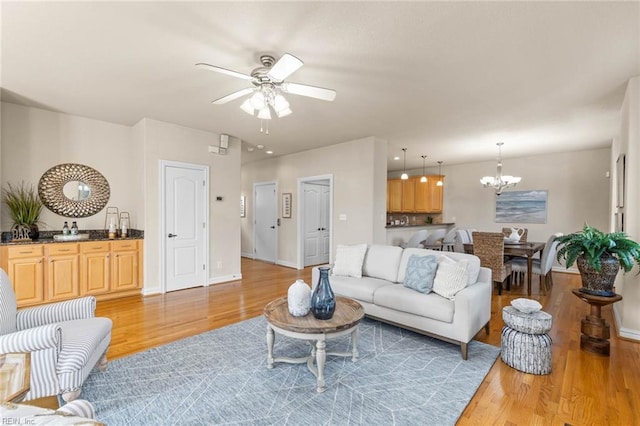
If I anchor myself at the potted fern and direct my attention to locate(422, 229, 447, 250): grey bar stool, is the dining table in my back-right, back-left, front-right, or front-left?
front-right

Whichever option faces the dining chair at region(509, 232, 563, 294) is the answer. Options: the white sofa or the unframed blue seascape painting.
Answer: the unframed blue seascape painting

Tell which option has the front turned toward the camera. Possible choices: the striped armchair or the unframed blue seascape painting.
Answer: the unframed blue seascape painting

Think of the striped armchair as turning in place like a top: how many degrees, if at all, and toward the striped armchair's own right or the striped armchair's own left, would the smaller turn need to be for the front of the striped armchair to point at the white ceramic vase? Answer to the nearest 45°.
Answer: approximately 45° to the striped armchair's own right

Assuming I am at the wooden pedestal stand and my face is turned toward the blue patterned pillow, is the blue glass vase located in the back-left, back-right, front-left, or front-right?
front-left

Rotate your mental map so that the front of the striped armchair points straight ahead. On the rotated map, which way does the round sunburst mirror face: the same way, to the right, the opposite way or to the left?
to the right

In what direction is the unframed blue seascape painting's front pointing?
toward the camera

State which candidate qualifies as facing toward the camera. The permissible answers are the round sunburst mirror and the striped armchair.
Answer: the round sunburst mirror

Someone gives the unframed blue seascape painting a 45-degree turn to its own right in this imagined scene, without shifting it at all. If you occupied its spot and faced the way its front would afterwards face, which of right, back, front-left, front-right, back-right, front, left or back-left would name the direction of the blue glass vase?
front-left

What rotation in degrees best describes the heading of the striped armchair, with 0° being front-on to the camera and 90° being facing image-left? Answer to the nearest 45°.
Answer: approximately 270°

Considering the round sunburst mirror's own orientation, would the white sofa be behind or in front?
in front

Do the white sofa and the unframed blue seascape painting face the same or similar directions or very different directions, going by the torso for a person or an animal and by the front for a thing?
same or similar directions

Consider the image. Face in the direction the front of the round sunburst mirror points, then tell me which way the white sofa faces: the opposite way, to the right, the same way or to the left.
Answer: to the right

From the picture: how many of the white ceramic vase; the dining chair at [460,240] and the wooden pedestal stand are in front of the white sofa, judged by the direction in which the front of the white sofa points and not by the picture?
1

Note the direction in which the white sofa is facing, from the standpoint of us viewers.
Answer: facing the viewer and to the left of the viewer
